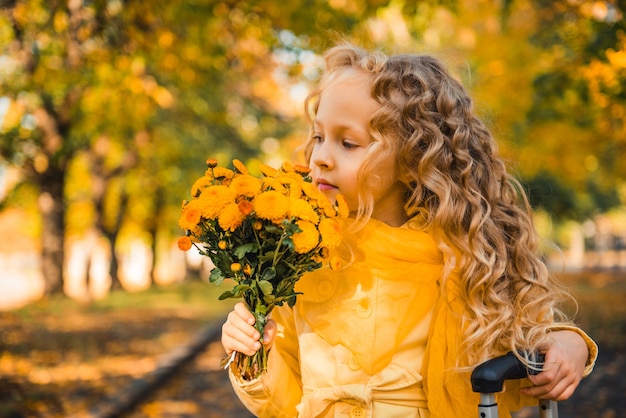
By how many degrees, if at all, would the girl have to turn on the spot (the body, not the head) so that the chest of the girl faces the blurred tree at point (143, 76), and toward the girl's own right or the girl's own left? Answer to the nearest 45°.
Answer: approximately 90° to the girl's own right

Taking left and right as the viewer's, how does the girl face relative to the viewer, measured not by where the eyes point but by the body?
facing the viewer and to the left of the viewer
